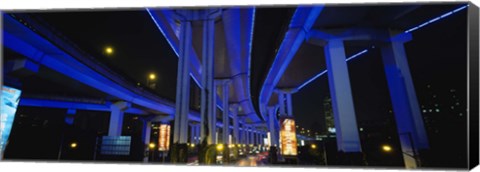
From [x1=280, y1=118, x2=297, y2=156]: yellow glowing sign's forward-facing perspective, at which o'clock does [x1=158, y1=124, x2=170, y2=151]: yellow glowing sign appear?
[x1=158, y1=124, x2=170, y2=151]: yellow glowing sign is roughly at 4 o'clock from [x1=280, y1=118, x2=297, y2=156]: yellow glowing sign.

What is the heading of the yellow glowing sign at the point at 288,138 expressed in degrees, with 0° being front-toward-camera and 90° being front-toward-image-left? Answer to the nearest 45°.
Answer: approximately 0°

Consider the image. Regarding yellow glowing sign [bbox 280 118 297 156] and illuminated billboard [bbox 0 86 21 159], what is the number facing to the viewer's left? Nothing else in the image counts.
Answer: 0

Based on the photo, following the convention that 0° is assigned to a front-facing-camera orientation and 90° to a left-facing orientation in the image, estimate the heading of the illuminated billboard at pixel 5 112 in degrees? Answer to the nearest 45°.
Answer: approximately 315°
